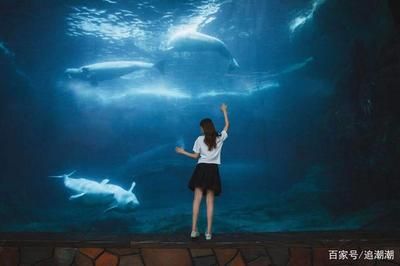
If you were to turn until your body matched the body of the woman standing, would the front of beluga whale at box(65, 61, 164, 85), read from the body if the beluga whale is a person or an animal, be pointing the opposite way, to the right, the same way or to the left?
to the left

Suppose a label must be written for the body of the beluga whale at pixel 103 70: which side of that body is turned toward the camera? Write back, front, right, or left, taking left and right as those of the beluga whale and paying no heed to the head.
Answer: left

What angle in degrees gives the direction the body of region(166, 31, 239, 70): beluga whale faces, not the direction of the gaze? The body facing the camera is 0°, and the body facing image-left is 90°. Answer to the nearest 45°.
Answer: approximately 90°

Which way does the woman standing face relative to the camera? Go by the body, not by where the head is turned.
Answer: away from the camera

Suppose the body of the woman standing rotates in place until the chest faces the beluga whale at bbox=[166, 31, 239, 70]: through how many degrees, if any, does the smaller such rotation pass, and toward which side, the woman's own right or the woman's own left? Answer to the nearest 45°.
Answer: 0° — they already face it

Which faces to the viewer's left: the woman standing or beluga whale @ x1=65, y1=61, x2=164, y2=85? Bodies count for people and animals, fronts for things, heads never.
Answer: the beluga whale

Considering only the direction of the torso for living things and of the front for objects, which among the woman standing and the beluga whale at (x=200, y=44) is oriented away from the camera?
the woman standing

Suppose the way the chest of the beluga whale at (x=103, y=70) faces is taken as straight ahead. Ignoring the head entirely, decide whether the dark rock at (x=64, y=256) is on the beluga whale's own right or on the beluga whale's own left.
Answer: on the beluga whale's own left

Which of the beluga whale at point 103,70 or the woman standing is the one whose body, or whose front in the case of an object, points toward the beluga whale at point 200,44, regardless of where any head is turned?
the woman standing

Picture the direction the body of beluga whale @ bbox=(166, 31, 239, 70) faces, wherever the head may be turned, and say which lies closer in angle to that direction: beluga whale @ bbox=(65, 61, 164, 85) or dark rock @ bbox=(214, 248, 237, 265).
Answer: the beluga whale

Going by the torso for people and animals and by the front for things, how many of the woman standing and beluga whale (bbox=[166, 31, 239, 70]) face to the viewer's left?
1
